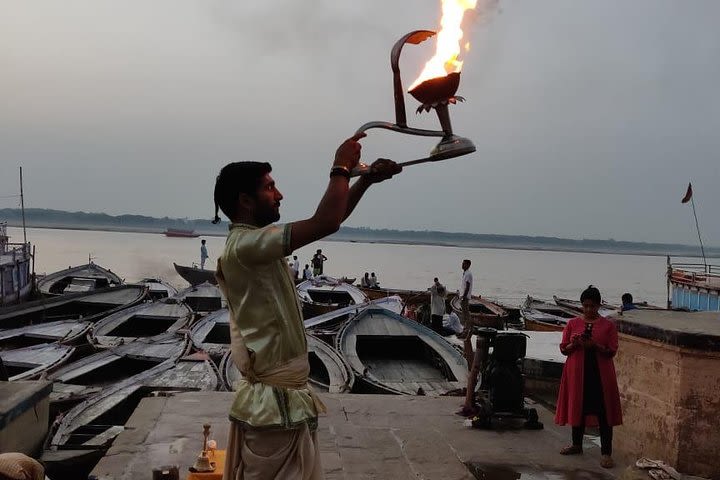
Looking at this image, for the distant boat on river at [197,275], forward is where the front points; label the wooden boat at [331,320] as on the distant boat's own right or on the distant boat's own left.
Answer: on the distant boat's own left

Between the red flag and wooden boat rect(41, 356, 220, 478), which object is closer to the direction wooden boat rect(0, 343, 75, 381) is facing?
the red flag

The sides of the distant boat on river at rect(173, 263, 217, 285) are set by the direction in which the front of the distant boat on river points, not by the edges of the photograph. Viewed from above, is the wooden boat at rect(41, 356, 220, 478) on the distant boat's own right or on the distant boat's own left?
on the distant boat's own left

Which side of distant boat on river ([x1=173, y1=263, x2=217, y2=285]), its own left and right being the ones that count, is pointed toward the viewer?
left
